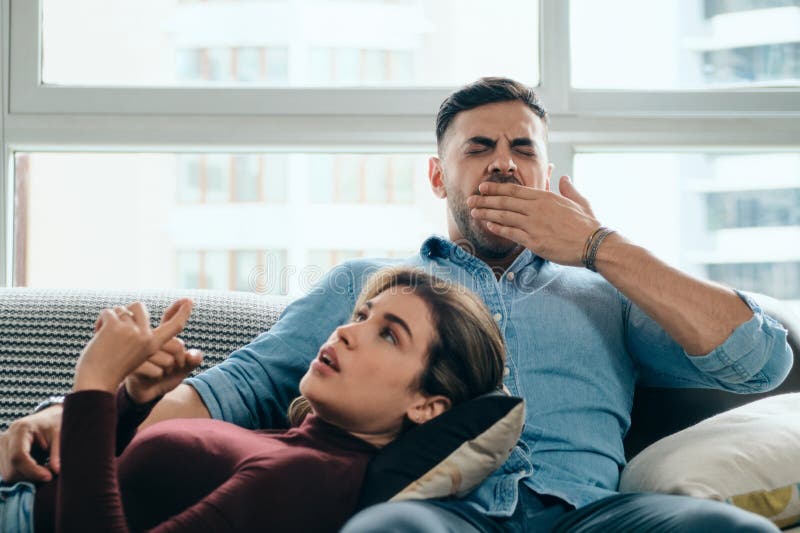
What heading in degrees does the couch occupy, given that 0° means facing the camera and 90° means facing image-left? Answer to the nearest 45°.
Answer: approximately 0°

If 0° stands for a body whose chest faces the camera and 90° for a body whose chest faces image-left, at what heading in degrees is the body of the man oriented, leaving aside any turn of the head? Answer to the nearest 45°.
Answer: approximately 0°

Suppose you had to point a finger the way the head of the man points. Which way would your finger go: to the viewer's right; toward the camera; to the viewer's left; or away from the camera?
toward the camera
